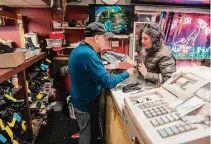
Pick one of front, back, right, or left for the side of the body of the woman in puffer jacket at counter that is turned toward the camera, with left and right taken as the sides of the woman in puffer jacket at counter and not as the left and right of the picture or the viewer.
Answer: left

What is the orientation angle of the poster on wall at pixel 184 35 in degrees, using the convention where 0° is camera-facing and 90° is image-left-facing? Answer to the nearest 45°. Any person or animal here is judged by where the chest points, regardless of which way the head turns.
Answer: approximately 0°

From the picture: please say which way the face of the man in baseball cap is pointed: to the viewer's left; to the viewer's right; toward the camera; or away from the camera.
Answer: to the viewer's right

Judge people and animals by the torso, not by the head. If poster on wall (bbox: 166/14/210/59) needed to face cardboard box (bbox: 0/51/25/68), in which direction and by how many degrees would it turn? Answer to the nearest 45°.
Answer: approximately 45° to its right

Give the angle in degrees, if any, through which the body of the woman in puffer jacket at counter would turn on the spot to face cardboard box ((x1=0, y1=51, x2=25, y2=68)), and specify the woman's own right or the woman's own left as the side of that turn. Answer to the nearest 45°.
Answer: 0° — they already face it
